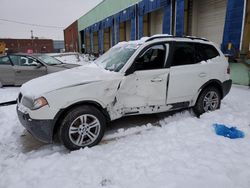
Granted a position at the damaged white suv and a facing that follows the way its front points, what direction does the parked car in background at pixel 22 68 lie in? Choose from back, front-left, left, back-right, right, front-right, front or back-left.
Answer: right

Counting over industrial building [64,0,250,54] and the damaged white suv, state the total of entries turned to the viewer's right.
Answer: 0

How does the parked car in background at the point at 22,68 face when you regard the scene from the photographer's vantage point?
facing the viewer and to the right of the viewer

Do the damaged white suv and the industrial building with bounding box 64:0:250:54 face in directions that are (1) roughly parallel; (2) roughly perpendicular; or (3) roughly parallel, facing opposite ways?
roughly parallel

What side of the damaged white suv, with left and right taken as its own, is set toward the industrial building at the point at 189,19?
back

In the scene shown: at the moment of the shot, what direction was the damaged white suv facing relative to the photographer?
facing the viewer and to the left of the viewer

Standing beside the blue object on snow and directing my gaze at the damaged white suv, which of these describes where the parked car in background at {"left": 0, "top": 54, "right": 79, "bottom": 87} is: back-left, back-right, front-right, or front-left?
front-right
